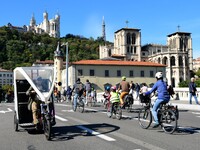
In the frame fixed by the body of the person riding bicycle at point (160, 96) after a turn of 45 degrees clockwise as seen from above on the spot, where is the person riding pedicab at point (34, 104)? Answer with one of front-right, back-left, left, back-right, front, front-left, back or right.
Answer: left

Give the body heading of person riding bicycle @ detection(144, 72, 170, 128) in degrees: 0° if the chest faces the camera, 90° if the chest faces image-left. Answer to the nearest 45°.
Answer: approximately 135°
